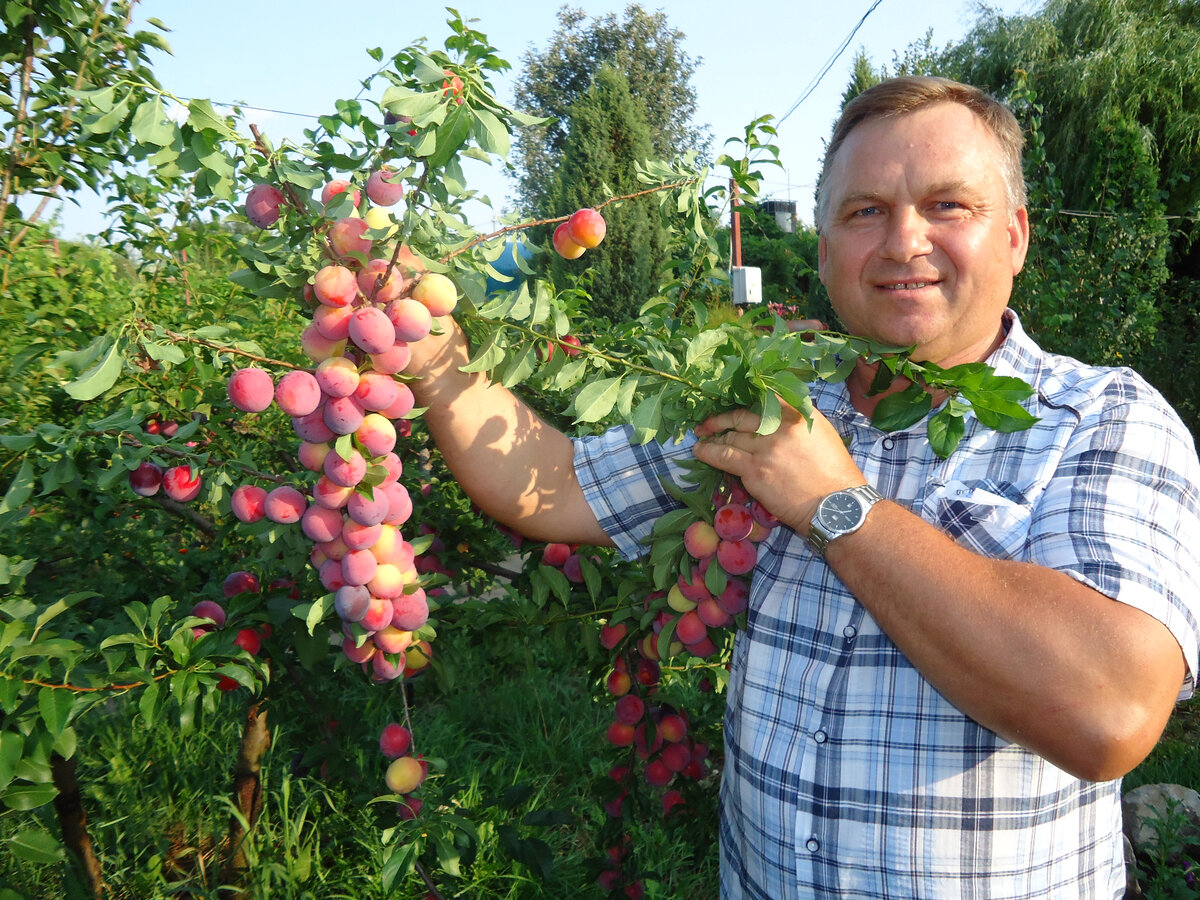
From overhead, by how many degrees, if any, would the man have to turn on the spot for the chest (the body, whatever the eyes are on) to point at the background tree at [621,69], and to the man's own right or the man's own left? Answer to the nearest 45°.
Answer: approximately 135° to the man's own right

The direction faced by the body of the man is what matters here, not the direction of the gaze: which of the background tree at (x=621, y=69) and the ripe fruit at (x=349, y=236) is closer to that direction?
the ripe fruit

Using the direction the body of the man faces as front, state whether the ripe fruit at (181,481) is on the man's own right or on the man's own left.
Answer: on the man's own right

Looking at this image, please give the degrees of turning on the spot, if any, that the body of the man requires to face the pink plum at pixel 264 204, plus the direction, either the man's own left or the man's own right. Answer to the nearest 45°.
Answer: approximately 45° to the man's own right

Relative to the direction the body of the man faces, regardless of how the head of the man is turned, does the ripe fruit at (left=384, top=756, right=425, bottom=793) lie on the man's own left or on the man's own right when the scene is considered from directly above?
on the man's own right

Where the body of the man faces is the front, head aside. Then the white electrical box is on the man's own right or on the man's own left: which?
on the man's own right

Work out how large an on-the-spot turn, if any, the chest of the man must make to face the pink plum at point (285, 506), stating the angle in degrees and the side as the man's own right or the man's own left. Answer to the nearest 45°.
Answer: approximately 45° to the man's own right

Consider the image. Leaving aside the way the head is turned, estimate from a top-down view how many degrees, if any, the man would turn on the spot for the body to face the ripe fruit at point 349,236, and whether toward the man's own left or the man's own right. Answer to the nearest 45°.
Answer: approximately 45° to the man's own right

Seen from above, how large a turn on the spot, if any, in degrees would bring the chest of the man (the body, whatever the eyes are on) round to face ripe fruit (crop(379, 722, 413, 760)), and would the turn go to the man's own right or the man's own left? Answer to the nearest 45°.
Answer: approximately 45° to the man's own right

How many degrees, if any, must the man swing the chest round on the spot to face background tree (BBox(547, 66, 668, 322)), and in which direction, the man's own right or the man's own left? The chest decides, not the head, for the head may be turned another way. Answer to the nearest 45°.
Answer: approximately 135° to the man's own right
